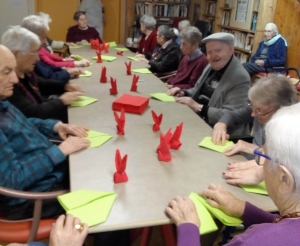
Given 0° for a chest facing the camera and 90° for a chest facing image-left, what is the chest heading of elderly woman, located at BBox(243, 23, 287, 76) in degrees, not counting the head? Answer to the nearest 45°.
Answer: approximately 45°

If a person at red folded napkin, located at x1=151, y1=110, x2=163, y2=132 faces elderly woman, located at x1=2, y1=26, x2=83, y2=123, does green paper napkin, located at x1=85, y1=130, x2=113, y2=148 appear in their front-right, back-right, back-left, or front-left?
front-left

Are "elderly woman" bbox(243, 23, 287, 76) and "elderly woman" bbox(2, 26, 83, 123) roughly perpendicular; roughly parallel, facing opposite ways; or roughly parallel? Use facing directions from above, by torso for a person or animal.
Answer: roughly parallel, facing opposite ways

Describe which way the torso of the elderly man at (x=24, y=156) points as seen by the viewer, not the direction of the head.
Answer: to the viewer's right

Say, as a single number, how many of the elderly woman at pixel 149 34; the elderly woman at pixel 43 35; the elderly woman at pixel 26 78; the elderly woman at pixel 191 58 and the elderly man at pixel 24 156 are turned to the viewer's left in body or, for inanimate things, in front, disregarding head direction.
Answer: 2

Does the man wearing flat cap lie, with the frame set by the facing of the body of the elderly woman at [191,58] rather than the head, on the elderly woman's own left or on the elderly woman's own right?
on the elderly woman's own left

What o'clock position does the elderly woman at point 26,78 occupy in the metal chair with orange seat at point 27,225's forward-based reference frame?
The elderly woman is roughly at 9 o'clock from the metal chair with orange seat.

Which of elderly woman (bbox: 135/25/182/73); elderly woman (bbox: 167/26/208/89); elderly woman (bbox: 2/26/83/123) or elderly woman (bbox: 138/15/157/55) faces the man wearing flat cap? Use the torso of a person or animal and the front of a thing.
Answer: elderly woman (bbox: 2/26/83/123)

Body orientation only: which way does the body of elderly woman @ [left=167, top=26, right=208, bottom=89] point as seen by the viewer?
to the viewer's left

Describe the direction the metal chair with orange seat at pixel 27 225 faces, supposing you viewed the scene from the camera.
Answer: facing to the right of the viewer

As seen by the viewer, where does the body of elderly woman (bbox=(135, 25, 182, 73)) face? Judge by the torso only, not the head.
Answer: to the viewer's left

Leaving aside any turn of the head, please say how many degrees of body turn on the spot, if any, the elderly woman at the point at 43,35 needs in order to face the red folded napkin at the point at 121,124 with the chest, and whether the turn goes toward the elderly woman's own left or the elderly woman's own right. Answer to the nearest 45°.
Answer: approximately 90° to the elderly woman's own right

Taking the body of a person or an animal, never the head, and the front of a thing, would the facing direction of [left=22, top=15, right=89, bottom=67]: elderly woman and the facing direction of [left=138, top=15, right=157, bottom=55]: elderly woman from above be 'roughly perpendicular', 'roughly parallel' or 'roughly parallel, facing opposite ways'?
roughly parallel, facing opposite ways

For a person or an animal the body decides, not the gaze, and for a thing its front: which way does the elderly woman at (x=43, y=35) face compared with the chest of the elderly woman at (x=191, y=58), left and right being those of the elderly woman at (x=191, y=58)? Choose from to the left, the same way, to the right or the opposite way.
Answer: the opposite way

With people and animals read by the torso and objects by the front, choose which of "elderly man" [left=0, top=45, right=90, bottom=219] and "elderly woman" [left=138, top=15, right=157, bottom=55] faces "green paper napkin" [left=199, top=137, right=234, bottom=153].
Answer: the elderly man

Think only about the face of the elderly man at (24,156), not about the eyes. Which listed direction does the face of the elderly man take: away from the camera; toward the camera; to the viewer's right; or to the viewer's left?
to the viewer's right

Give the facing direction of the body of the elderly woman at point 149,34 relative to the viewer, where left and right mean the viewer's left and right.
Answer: facing to the left of the viewer

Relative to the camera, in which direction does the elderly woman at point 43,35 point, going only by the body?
to the viewer's right

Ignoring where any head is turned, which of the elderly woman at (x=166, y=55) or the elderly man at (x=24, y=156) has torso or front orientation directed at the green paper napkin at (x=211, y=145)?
the elderly man

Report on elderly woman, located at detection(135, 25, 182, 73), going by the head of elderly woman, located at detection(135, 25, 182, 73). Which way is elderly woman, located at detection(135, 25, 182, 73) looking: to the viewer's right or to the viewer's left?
to the viewer's left

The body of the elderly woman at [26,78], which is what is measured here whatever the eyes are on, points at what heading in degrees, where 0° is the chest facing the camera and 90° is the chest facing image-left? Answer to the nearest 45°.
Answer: approximately 270°
